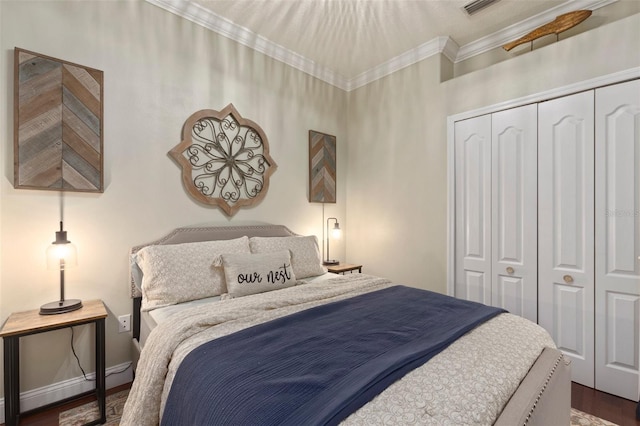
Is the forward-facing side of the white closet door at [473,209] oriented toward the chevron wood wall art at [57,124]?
yes

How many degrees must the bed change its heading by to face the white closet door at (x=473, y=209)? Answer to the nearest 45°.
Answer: approximately 90° to its left

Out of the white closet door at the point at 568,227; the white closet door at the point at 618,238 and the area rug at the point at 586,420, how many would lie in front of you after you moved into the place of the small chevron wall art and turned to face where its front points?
3

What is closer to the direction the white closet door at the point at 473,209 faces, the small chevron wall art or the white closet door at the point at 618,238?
the small chevron wall art

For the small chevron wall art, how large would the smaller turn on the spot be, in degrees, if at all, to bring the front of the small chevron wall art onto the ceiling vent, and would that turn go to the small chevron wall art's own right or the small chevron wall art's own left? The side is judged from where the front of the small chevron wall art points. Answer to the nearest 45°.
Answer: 0° — it already faces it

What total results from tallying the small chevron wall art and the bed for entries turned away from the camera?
0

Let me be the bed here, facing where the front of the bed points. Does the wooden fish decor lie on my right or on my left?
on my left

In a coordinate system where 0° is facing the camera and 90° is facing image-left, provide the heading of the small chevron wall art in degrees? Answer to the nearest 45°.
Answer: approximately 315°

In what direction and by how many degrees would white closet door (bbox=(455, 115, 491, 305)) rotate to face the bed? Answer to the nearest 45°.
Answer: approximately 45° to its left

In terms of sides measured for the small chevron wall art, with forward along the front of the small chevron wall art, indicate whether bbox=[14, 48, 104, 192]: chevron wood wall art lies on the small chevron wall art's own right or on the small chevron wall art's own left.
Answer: on the small chevron wall art's own right

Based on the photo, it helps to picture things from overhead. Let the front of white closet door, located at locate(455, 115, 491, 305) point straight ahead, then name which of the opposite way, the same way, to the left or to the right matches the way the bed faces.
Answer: to the left

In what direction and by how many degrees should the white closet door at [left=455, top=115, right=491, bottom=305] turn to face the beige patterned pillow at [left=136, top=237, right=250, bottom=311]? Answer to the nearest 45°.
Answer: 0° — it already faces it
